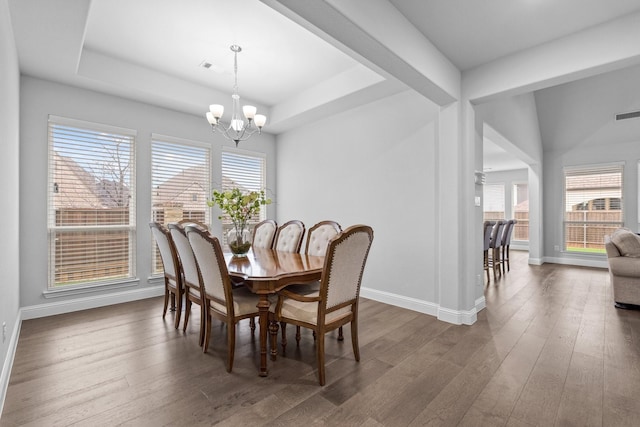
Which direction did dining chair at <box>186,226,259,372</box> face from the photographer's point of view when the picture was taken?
facing away from the viewer and to the right of the viewer

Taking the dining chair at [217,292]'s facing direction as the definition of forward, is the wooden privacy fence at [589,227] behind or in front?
in front

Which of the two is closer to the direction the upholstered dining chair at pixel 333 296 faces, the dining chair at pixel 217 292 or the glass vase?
the glass vase

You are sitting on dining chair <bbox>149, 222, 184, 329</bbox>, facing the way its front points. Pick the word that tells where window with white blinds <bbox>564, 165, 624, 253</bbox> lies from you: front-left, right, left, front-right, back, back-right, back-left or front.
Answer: front-right

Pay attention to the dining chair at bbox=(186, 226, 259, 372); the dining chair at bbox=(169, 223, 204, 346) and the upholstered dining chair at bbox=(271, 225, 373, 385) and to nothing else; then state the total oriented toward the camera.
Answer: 0

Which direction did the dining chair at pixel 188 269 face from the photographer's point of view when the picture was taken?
facing away from the viewer and to the right of the viewer

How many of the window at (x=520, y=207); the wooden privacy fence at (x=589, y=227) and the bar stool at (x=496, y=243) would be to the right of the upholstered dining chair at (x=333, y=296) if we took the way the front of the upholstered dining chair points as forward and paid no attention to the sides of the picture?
3

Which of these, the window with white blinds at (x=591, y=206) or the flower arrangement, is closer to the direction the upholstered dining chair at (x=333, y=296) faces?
the flower arrangement

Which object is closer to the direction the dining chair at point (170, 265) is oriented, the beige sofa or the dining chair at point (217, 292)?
the beige sofa

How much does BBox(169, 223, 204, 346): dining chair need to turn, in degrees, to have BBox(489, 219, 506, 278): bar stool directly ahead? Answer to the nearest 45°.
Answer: approximately 45° to its right

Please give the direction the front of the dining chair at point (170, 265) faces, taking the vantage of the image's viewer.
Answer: facing away from the viewer and to the right of the viewer

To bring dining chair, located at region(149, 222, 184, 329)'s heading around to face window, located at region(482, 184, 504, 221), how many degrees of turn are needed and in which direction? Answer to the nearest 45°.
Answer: approximately 45° to its right

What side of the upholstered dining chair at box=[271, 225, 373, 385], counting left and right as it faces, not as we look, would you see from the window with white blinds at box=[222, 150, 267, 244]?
front

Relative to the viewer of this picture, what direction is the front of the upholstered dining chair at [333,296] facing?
facing away from the viewer and to the left of the viewer

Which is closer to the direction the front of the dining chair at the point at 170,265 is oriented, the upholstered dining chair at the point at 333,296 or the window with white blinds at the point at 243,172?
the window with white blinds

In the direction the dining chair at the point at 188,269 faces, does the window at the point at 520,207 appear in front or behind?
in front

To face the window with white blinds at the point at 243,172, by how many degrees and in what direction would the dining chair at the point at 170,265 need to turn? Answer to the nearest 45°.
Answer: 0° — it already faces it

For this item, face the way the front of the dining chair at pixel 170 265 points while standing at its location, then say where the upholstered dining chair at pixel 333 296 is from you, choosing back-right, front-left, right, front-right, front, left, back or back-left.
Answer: right
